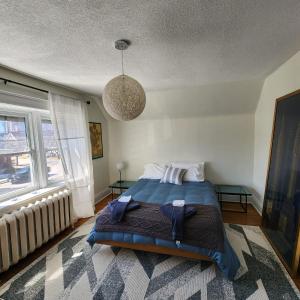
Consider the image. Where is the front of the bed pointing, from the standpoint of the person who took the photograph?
facing the viewer

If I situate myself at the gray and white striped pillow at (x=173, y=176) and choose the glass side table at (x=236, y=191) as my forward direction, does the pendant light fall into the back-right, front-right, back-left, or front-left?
back-right

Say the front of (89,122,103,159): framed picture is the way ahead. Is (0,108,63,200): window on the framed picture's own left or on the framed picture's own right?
on the framed picture's own right

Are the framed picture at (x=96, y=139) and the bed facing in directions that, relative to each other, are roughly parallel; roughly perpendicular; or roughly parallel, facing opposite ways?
roughly perpendicular

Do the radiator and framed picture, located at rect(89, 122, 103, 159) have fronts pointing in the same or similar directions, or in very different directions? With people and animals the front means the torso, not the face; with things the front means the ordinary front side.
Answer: same or similar directions

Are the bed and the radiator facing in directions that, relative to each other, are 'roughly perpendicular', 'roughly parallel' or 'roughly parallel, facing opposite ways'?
roughly perpendicular

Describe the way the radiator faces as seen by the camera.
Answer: facing the viewer and to the right of the viewer
